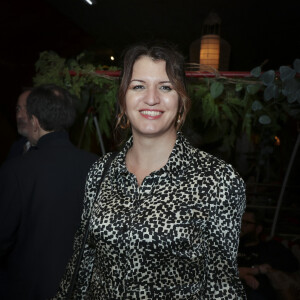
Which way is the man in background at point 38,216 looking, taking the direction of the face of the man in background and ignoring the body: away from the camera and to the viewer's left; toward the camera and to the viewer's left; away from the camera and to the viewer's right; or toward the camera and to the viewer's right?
away from the camera and to the viewer's left

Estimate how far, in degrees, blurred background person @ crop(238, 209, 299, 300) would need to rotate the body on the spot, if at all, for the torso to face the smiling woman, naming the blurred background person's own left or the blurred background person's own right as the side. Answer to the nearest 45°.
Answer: approximately 45° to the blurred background person's own left

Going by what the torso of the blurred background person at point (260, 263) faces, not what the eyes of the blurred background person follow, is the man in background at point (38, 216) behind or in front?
in front

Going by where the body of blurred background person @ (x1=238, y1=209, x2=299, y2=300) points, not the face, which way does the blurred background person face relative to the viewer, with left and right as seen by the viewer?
facing the viewer and to the left of the viewer
